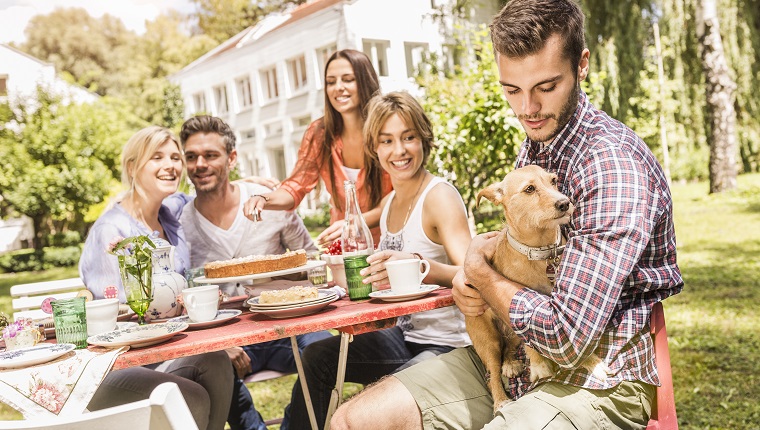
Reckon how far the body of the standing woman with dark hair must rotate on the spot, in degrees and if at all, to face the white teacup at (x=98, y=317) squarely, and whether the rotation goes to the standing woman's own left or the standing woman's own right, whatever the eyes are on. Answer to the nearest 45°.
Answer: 0° — they already face it

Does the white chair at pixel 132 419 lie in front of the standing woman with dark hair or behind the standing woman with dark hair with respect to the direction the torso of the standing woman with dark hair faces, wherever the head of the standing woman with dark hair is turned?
in front

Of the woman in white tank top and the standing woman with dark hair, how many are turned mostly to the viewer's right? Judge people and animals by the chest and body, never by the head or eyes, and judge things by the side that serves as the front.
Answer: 0

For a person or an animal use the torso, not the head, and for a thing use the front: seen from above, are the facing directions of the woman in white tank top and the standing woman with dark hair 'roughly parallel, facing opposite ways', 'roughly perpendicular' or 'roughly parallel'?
roughly parallel

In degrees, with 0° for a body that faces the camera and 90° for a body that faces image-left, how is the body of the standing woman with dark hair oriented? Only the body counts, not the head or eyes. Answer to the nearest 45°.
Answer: approximately 45°

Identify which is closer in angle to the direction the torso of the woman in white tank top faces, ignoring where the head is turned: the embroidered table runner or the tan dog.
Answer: the embroidered table runner

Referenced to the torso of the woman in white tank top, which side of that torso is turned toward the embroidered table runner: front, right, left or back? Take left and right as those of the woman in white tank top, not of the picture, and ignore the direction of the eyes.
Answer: front

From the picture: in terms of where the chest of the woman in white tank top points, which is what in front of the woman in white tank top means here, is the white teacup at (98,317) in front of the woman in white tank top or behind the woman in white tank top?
in front

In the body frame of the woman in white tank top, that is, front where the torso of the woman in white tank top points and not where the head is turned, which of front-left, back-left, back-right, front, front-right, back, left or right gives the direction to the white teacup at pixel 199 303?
front

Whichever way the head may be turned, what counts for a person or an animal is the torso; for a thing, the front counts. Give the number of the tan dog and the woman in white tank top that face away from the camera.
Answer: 0

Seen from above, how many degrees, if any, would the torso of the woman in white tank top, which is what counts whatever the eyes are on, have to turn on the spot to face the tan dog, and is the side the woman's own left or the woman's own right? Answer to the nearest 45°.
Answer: approximately 45° to the woman's own left

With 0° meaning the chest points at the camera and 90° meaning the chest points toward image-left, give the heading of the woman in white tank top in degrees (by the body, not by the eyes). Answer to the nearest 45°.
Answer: approximately 45°

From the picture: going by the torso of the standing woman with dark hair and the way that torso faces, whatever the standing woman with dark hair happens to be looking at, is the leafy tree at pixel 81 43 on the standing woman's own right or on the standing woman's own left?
on the standing woman's own right

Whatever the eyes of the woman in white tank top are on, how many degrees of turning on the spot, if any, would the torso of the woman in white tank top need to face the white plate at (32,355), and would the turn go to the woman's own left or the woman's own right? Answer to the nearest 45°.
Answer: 0° — they already face it

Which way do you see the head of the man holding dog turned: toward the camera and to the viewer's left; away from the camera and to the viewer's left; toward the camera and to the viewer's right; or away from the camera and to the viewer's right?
toward the camera and to the viewer's left

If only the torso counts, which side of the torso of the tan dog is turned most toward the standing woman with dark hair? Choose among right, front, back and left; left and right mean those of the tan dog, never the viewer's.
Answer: back
